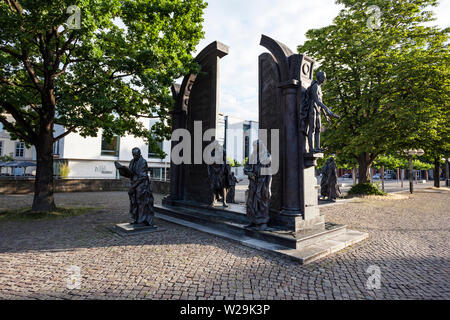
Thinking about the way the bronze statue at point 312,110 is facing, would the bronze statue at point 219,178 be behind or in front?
behind

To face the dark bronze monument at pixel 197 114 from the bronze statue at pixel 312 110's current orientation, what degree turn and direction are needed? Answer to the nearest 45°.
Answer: approximately 135° to its left

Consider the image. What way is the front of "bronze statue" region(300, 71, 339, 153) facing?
to the viewer's right

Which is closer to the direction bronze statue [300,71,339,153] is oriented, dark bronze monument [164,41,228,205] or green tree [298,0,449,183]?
the green tree

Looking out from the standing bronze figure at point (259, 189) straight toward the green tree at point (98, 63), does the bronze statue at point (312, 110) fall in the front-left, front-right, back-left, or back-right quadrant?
back-right

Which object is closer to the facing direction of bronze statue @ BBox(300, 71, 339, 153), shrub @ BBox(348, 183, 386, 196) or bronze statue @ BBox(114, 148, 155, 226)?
the shrub
